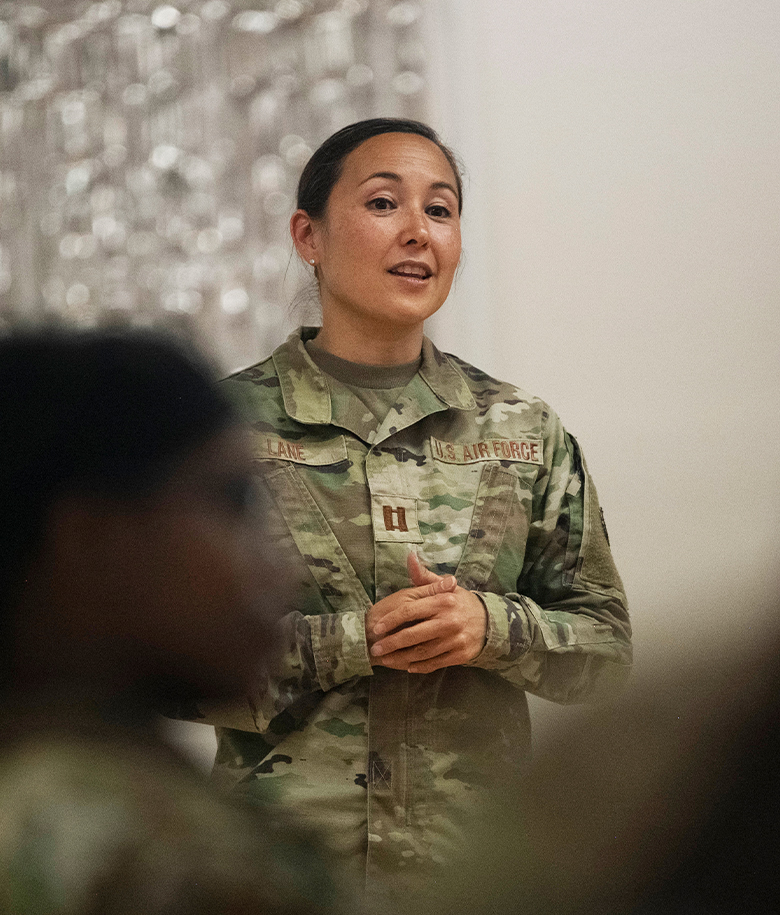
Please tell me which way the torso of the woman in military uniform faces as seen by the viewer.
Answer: toward the camera

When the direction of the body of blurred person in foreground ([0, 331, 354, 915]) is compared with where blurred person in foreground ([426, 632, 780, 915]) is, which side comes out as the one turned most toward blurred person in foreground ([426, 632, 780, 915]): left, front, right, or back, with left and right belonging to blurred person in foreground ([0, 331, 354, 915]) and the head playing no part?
right

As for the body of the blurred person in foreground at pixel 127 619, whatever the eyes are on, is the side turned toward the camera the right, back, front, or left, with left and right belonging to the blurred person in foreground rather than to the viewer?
right

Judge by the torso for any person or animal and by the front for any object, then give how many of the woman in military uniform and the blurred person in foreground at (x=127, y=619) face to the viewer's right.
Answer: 1
